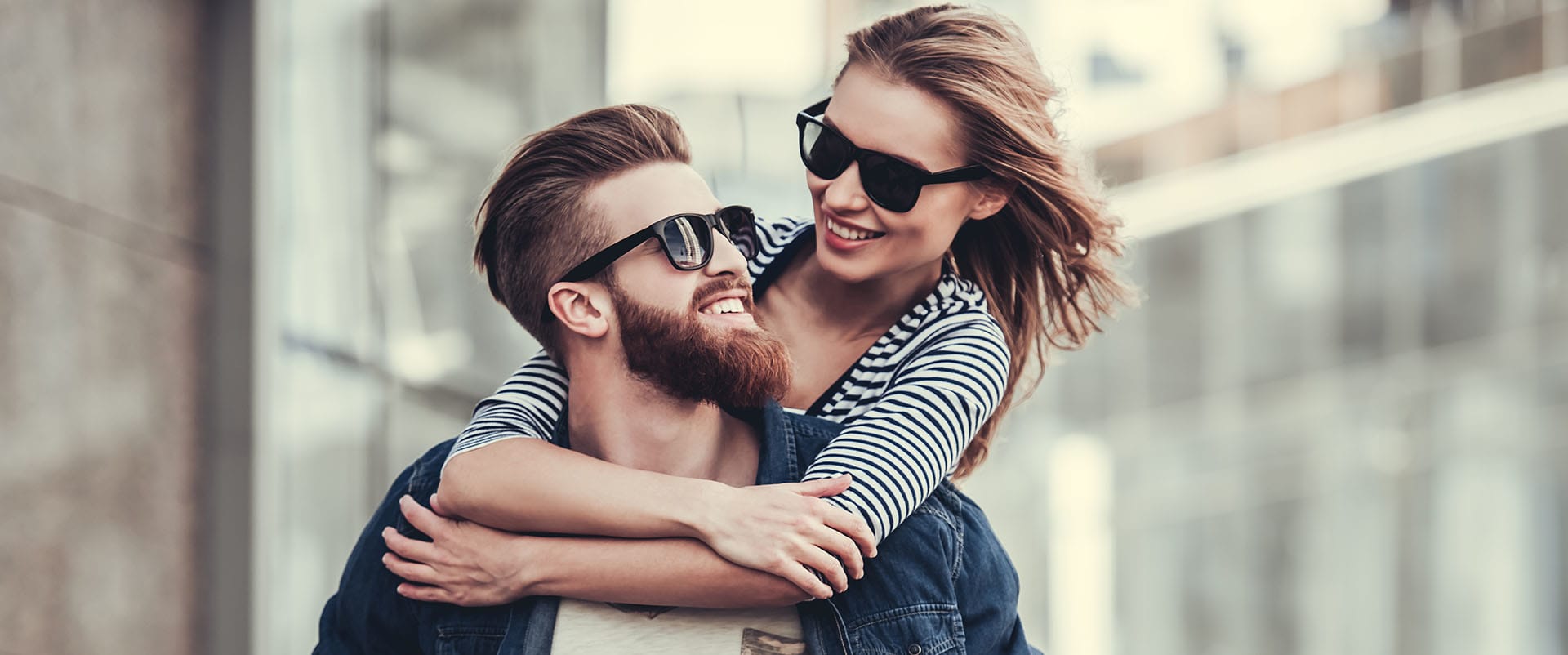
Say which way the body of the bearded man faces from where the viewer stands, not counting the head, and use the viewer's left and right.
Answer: facing the viewer

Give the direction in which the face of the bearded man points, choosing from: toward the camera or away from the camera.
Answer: toward the camera

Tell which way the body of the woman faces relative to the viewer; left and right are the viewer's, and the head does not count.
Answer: facing the viewer and to the left of the viewer

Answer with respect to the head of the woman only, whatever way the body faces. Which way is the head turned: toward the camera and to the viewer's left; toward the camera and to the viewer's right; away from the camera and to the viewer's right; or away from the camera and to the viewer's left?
toward the camera and to the viewer's left
